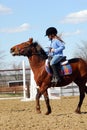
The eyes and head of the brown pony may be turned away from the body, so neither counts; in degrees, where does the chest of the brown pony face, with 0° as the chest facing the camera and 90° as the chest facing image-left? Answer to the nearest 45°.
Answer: approximately 90°
